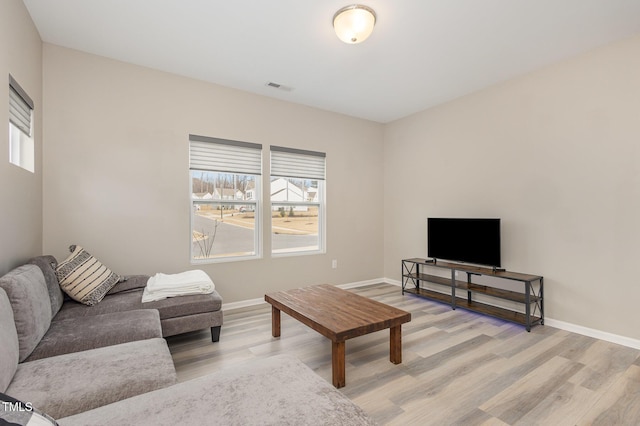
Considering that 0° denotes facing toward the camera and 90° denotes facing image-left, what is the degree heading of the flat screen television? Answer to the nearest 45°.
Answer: approximately 45°

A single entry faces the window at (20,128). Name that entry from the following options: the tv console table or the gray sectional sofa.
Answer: the tv console table

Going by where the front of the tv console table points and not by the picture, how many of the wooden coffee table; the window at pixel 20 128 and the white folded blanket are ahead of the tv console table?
3

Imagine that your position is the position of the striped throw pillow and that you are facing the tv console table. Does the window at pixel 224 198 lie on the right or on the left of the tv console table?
left

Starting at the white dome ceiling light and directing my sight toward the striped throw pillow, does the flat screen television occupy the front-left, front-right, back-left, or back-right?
back-right

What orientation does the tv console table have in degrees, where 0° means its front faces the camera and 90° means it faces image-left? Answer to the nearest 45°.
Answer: approximately 45°

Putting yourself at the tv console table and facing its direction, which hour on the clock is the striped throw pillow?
The striped throw pillow is roughly at 12 o'clock from the tv console table.

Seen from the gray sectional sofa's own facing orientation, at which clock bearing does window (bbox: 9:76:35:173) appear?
The window is roughly at 8 o'clock from the gray sectional sofa.

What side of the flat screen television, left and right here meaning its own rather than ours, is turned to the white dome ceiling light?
front

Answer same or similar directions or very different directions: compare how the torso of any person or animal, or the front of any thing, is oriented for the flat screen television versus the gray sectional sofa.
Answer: very different directions

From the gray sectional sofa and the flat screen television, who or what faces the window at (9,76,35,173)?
the flat screen television

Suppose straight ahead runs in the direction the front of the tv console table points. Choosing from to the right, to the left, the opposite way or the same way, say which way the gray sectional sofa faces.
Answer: the opposite way

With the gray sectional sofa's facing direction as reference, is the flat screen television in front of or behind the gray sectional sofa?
in front

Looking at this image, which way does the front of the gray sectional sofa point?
to the viewer's right

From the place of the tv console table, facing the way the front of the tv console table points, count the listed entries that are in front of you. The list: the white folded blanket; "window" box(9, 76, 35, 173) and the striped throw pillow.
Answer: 3
